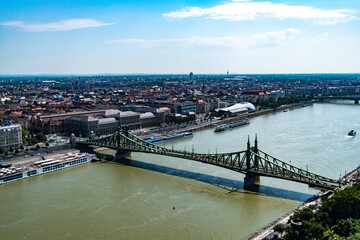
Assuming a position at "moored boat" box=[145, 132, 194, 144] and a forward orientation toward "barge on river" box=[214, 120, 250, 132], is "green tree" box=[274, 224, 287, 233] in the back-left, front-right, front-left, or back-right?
back-right

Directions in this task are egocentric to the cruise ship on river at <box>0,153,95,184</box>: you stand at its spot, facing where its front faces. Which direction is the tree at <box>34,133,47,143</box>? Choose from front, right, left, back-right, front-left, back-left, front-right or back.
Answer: front-left

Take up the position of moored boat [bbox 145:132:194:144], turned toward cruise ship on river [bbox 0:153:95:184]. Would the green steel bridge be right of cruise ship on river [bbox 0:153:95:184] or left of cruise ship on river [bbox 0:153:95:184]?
left

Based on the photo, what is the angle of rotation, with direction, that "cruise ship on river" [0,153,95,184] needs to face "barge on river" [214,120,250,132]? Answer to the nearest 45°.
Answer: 0° — it already faces it

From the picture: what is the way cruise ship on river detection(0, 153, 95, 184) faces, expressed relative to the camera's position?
facing away from the viewer and to the right of the viewer

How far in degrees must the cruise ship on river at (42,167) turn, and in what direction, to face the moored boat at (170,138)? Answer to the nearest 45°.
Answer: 0° — it already faces it

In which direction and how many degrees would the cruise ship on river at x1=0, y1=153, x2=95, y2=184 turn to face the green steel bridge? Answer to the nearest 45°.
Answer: approximately 90° to its right
